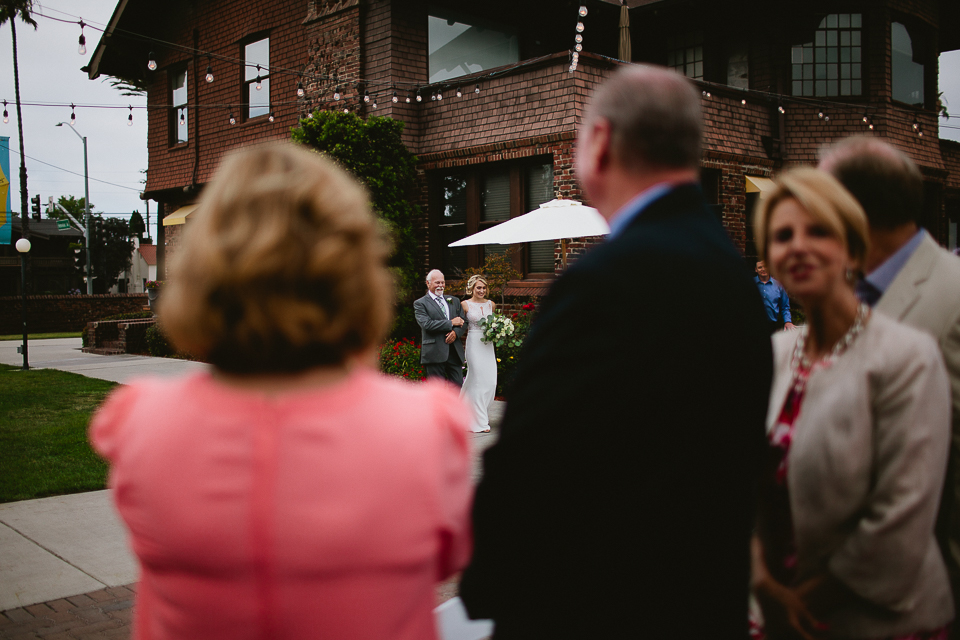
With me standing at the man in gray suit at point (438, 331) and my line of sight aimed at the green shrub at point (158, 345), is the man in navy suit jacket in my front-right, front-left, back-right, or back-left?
back-left

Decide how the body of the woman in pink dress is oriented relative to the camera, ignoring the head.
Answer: away from the camera

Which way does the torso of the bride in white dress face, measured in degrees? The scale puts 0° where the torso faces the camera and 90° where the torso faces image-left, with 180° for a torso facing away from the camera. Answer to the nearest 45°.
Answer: approximately 0°

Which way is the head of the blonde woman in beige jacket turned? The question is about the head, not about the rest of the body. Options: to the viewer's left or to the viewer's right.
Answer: to the viewer's left

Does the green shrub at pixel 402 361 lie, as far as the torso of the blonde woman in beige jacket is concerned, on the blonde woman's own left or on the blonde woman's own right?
on the blonde woman's own right

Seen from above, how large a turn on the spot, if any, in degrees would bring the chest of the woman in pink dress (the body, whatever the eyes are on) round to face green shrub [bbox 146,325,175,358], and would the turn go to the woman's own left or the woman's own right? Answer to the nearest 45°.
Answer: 0° — they already face it

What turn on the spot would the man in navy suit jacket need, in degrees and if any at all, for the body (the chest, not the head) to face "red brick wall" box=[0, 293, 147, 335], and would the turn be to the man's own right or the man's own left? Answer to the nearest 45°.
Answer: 0° — they already face it

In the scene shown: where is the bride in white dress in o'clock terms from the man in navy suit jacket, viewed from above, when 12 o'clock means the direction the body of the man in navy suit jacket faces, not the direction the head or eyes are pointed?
The bride in white dress is roughly at 1 o'clock from the man in navy suit jacket.

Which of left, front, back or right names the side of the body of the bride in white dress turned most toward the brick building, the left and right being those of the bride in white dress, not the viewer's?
back

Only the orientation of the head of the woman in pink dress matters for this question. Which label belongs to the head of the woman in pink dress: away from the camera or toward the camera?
away from the camera

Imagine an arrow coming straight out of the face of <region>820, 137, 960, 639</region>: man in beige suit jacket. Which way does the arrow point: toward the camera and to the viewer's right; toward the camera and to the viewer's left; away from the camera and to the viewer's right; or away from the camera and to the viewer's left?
away from the camera and to the viewer's left

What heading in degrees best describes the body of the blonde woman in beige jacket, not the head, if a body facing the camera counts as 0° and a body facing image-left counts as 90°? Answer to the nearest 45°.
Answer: approximately 45°

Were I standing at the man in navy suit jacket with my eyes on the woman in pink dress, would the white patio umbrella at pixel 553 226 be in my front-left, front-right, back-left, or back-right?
back-right

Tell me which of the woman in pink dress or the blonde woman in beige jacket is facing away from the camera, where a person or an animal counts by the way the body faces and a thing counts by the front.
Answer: the woman in pink dress
